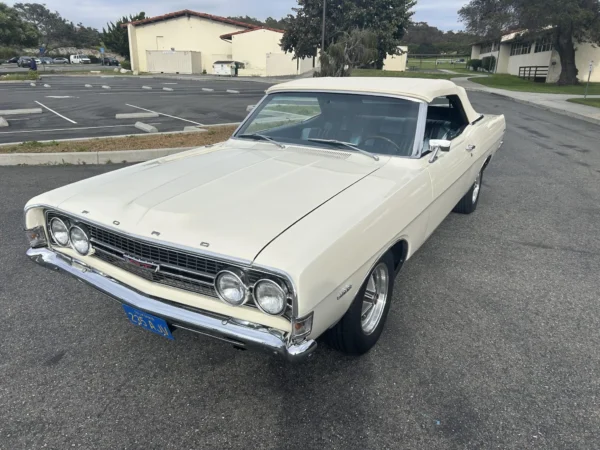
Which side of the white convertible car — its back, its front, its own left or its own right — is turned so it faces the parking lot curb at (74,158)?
right

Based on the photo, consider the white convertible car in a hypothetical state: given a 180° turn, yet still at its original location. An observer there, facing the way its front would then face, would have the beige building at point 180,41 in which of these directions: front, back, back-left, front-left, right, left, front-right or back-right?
front-left

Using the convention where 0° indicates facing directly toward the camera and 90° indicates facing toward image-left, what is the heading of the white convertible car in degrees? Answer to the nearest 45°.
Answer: approximately 45°

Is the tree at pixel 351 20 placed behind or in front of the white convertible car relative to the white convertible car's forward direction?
behind

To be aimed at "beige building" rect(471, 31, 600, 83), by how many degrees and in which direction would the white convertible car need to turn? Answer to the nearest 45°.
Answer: approximately 180°

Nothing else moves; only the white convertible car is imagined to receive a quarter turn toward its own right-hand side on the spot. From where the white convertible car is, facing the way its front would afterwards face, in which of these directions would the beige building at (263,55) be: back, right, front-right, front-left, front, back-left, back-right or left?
front-right

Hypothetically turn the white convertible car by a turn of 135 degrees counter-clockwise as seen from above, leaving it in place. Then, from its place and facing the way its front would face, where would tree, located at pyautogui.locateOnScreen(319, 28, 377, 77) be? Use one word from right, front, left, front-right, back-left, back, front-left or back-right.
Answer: left
